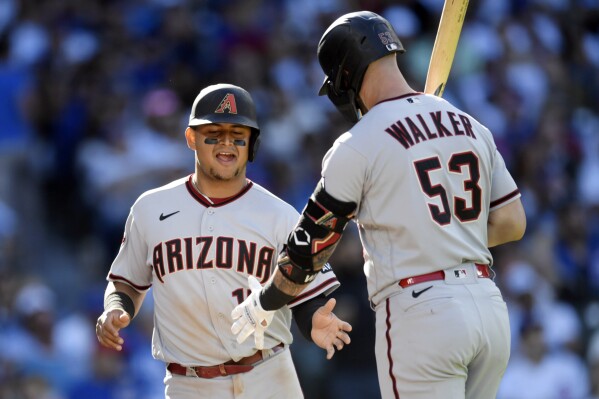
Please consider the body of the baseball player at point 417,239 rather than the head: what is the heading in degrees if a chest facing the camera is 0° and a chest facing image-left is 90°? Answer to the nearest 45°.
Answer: approximately 135°

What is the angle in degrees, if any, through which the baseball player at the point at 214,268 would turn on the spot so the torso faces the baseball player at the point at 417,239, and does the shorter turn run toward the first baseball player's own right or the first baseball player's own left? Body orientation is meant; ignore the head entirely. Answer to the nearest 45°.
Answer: approximately 45° to the first baseball player's own left

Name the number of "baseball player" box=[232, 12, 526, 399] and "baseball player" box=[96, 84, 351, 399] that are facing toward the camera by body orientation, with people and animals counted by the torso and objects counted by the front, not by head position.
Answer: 1

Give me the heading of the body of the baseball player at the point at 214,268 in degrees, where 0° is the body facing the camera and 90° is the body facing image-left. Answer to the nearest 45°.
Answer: approximately 0°

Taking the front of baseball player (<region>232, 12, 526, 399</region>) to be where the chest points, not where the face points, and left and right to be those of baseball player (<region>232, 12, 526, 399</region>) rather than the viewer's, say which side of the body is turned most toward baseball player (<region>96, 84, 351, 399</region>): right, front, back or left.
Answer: front

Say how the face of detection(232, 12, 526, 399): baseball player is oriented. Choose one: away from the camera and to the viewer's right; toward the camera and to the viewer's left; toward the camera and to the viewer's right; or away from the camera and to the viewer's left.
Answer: away from the camera and to the viewer's left
